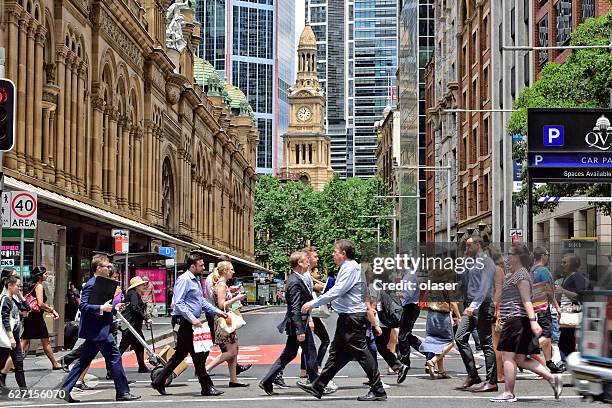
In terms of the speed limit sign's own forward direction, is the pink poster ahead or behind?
behind

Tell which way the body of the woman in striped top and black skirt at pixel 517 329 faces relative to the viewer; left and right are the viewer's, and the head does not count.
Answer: facing to the left of the viewer

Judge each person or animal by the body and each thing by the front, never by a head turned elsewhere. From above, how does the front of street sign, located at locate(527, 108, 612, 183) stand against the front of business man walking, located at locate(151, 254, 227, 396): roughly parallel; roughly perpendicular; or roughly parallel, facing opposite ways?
roughly perpendicular

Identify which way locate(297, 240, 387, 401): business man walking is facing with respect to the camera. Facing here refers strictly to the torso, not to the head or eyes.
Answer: to the viewer's left

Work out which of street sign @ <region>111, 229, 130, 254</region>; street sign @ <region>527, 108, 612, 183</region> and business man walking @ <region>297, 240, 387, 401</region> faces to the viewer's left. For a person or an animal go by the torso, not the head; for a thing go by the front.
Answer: the business man walking

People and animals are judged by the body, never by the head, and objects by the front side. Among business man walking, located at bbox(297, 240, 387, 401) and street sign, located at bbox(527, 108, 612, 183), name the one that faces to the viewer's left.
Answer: the business man walking

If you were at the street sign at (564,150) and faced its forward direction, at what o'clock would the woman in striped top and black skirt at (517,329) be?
The woman in striped top and black skirt is roughly at 12 o'clock from the street sign.
